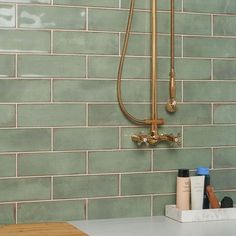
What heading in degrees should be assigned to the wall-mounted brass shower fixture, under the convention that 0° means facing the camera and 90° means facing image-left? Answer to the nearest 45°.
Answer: approximately 0°
